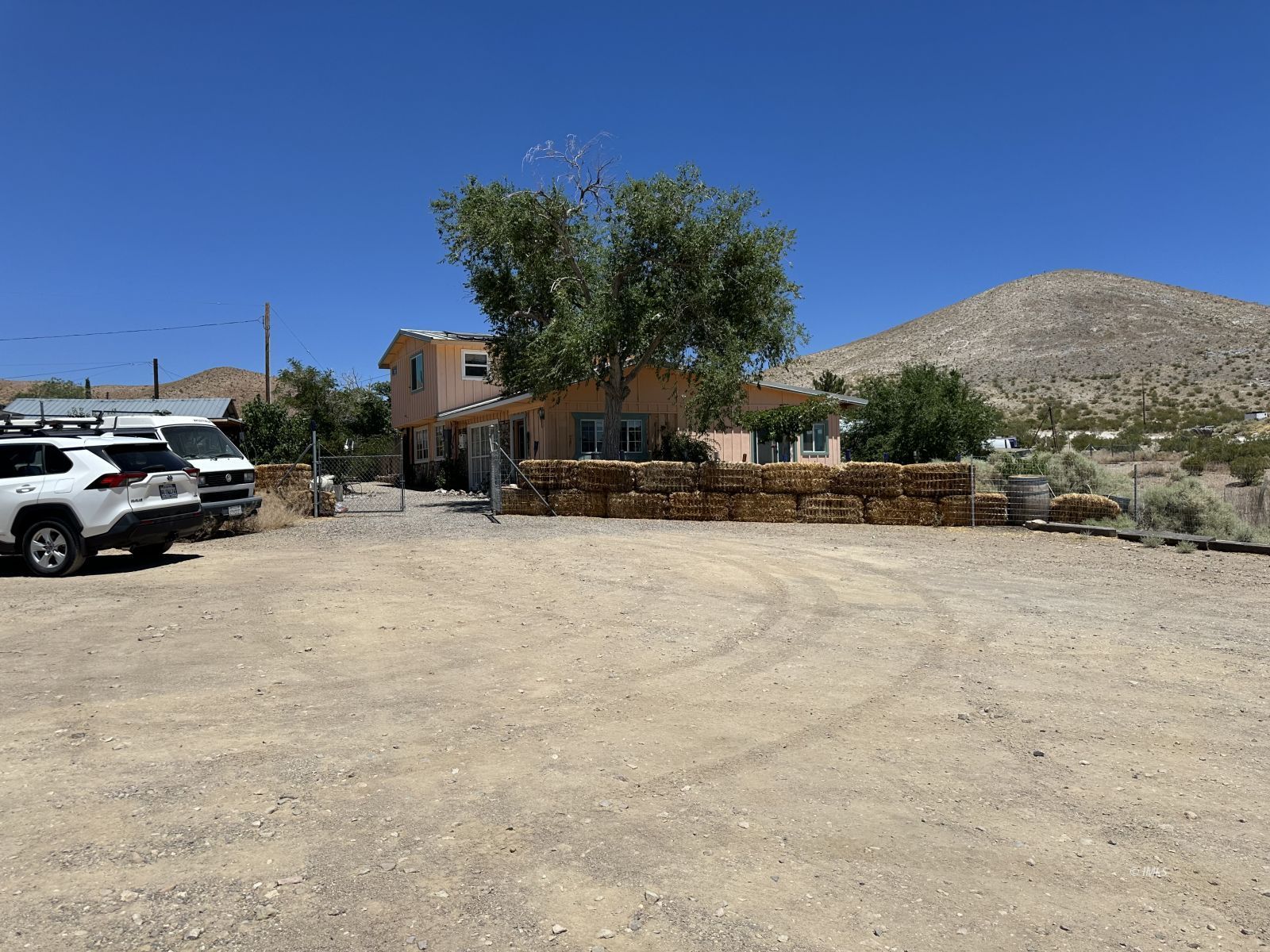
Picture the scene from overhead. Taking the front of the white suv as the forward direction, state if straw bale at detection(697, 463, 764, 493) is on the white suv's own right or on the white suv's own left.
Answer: on the white suv's own right

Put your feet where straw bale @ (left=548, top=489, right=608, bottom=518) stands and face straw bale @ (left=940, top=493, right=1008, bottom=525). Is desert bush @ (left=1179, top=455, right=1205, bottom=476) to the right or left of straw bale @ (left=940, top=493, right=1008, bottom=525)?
left

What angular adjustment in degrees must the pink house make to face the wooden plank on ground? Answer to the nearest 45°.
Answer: approximately 45° to its left

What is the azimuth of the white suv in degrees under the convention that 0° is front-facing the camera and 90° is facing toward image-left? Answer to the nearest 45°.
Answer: approximately 135°

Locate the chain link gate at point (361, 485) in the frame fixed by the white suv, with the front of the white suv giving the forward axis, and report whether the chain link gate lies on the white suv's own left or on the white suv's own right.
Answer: on the white suv's own right

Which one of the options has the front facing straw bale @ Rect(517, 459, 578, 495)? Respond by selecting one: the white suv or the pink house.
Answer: the pink house

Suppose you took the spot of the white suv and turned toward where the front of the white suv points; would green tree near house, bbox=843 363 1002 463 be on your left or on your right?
on your right

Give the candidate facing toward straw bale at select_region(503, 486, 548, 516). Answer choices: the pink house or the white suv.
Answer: the pink house

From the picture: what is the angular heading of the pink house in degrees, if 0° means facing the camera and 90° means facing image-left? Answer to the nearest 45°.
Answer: approximately 0°

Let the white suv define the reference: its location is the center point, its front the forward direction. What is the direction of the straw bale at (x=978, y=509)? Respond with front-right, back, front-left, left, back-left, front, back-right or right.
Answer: back-right

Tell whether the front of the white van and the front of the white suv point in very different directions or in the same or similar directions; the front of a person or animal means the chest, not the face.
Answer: very different directions

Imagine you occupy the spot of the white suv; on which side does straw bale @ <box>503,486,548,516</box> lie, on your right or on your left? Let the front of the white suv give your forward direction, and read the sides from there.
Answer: on your right
